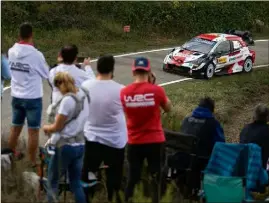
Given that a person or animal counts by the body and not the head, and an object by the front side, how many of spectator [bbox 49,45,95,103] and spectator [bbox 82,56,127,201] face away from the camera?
2

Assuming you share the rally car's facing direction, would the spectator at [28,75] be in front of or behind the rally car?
in front

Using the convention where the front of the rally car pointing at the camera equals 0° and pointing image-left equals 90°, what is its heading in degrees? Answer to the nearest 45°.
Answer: approximately 45°

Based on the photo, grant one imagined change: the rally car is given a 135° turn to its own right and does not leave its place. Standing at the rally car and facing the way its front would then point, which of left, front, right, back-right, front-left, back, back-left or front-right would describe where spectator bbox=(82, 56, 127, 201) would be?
back

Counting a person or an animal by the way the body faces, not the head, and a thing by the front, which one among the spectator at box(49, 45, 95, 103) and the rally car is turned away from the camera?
the spectator

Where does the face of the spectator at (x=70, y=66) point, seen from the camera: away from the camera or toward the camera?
away from the camera

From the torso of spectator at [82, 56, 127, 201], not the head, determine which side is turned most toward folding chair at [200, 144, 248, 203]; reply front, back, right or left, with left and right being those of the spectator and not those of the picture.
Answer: right

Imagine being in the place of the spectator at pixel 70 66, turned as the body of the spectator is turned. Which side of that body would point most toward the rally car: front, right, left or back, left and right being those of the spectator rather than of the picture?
front

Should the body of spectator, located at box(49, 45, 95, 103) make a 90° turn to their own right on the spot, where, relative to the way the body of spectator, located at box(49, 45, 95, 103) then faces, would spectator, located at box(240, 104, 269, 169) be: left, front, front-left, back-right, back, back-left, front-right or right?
front

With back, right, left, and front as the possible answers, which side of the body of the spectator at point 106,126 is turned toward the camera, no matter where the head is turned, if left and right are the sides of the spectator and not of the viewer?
back

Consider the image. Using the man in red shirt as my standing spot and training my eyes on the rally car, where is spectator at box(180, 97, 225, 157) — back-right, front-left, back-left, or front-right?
front-right

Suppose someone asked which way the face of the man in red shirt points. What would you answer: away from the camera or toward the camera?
away from the camera

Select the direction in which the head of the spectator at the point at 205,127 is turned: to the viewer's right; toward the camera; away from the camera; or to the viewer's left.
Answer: away from the camera

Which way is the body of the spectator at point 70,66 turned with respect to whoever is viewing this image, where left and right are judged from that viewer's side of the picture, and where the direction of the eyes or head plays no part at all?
facing away from the viewer

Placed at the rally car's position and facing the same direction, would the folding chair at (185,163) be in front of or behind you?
in front
